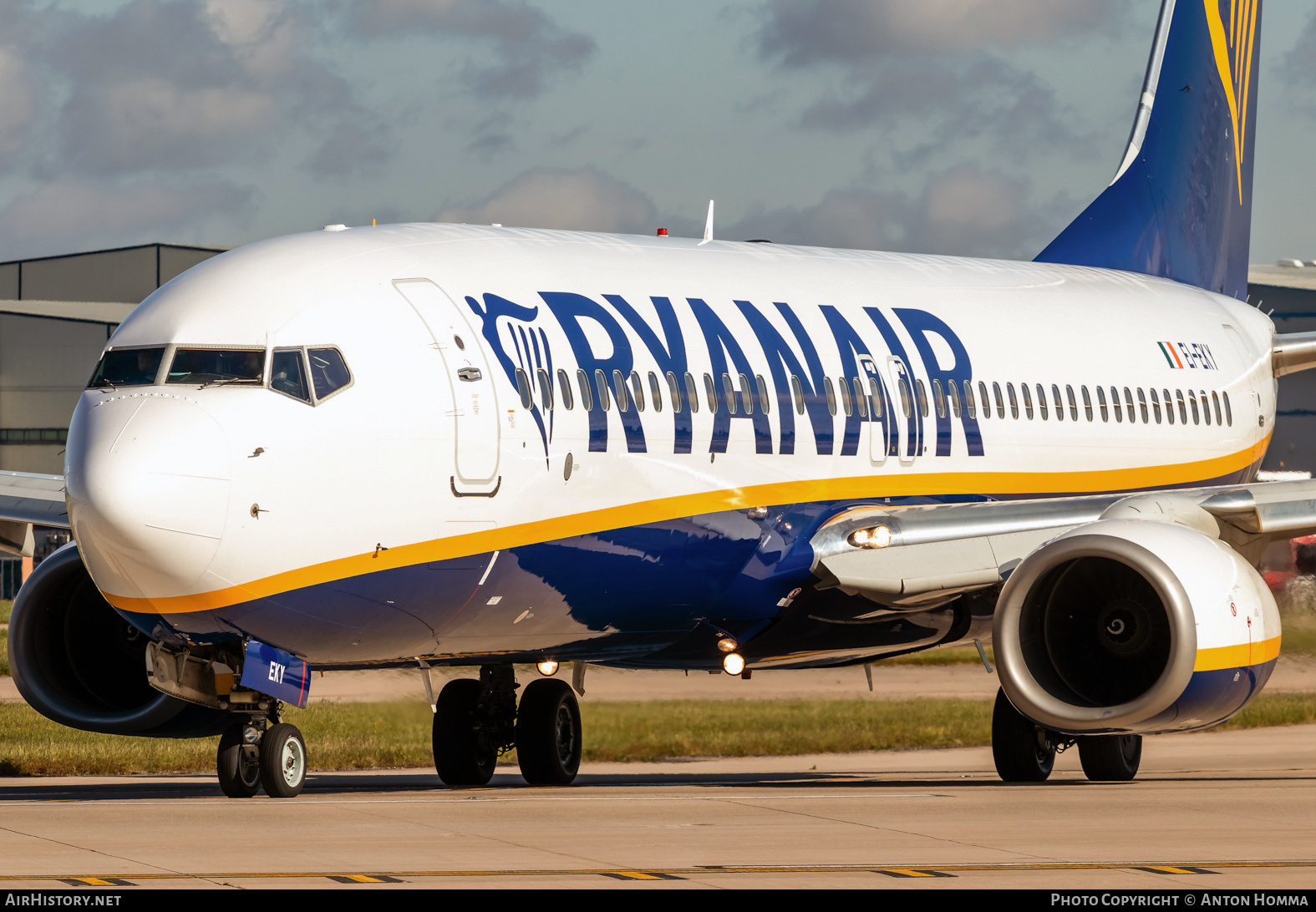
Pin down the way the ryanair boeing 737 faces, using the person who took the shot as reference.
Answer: facing the viewer and to the left of the viewer
